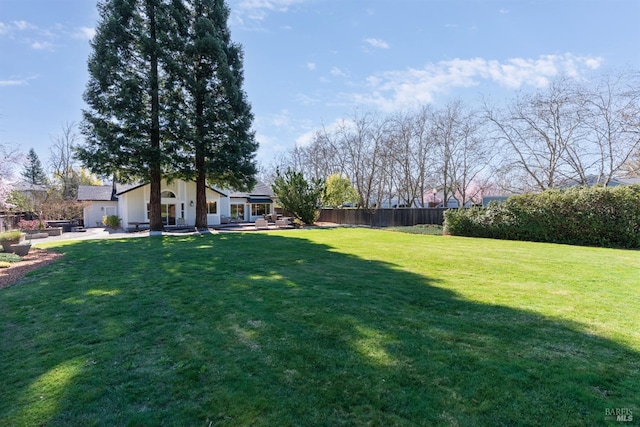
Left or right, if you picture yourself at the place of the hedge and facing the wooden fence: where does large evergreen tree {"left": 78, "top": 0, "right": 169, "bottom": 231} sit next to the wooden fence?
left

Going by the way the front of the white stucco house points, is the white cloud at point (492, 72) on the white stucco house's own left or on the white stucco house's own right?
on the white stucco house's own left

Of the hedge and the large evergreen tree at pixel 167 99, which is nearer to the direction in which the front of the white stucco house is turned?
the large evergreen tree

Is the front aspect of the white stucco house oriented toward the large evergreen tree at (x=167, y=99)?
yes

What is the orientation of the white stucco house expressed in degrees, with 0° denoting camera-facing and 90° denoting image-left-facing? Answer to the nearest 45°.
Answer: approximately 0°

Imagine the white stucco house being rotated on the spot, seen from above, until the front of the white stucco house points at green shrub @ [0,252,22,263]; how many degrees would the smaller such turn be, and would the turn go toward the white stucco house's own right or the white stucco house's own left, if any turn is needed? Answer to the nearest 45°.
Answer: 0° — it already faces it
